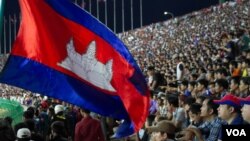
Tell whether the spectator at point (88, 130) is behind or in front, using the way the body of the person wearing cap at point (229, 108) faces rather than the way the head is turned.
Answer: in front

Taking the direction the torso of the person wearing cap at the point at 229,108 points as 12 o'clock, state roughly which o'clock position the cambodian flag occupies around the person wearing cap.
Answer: The cambodian flag is roughly at 11 o'clock from the person wearing cap.

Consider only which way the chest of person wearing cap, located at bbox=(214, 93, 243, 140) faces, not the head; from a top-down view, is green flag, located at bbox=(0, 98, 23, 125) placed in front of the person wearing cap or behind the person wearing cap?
in front

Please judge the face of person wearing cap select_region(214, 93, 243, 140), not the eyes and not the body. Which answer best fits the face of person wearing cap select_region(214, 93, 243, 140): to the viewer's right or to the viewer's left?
to the viewer's left

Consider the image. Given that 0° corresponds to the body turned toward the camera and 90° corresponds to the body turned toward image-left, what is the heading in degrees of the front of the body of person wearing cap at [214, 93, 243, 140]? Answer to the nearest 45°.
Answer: approximately 90°
